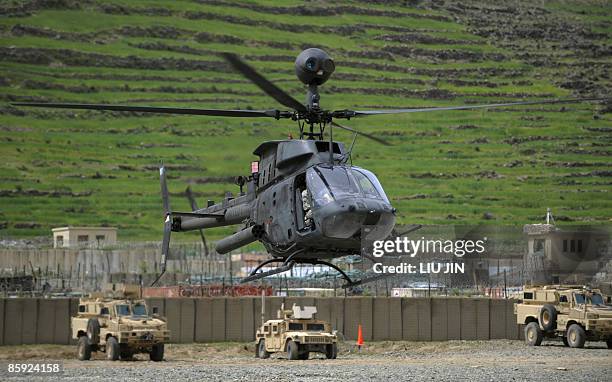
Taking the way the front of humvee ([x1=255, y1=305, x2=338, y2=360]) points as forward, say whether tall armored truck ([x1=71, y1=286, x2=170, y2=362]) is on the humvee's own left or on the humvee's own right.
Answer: on the humvee's own right

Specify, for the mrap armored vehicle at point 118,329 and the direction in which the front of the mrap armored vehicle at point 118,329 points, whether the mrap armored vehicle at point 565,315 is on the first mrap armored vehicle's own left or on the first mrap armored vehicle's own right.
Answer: on the first mrap armored vehicle's own left

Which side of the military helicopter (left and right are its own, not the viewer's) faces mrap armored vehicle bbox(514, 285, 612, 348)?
left

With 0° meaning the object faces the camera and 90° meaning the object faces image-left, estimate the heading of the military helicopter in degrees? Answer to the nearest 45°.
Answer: approximately 315°

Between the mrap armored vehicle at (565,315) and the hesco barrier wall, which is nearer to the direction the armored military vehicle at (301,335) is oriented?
the mrap armored vehicle
